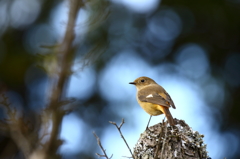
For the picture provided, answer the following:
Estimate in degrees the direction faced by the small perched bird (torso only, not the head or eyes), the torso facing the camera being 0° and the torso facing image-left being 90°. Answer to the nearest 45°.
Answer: approximately 90°
